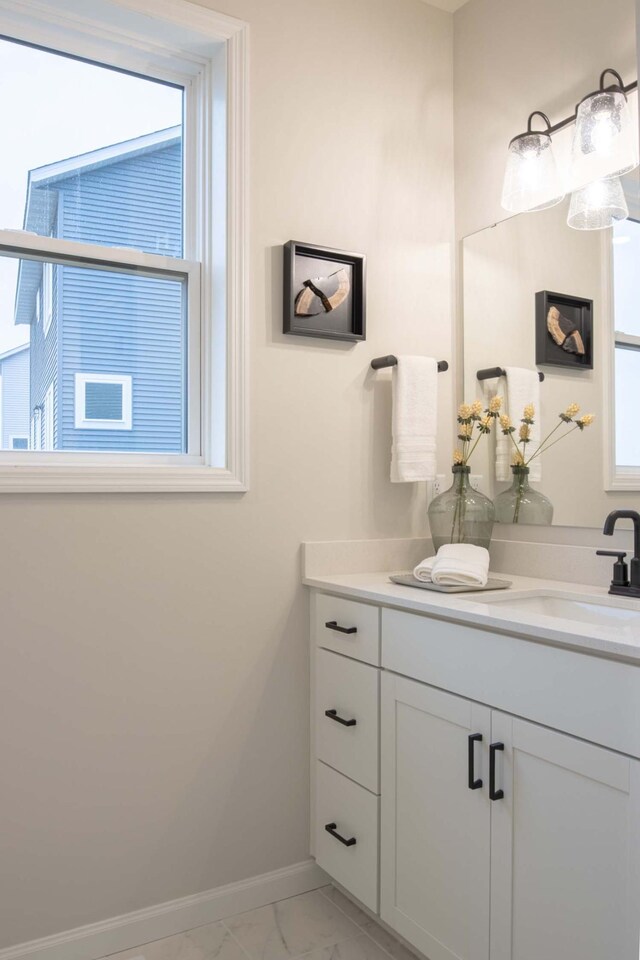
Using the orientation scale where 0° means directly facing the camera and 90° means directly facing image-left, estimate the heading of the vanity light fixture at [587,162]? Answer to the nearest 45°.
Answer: approximately 45°

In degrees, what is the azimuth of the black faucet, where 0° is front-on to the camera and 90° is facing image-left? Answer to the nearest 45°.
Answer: approximately 45°

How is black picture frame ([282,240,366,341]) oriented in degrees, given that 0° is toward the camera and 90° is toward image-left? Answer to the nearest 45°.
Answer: approximately 315°

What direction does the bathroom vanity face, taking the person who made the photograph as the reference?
facing the viewer and to the left of the viewer

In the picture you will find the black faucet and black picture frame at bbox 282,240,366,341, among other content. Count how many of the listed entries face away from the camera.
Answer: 0

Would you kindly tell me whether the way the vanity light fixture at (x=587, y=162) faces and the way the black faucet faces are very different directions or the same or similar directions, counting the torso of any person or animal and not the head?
same or similar directions

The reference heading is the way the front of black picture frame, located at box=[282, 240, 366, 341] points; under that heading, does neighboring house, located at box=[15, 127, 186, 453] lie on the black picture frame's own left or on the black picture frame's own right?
on the black picture frame's own right

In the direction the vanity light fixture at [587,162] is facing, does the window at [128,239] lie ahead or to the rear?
ahead

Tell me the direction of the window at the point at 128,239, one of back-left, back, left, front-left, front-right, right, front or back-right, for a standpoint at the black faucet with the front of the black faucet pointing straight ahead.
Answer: front-right

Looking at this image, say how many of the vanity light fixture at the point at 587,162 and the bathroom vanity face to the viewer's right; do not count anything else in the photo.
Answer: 0

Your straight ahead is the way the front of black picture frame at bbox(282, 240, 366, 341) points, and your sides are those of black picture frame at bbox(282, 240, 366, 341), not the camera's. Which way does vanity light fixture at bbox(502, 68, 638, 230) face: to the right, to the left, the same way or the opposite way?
to the right
